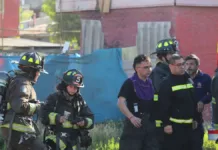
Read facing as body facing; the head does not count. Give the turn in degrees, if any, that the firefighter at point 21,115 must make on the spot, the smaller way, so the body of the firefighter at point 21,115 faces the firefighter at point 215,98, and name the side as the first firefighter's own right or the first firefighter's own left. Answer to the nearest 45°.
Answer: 0° — they already face them

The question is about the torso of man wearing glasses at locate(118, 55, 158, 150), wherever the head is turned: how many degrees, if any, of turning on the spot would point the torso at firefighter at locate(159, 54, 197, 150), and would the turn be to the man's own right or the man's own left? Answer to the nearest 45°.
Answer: approximately 45° to the man's own left

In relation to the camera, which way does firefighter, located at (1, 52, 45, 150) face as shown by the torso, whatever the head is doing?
to the viewer's right

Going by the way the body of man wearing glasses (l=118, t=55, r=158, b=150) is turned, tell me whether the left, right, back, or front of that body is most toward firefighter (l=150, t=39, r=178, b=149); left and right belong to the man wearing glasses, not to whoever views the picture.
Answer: left

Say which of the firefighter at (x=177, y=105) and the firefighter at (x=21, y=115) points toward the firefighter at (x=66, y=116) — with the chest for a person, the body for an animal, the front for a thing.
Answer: the firefighter at (x=21, y=115)
